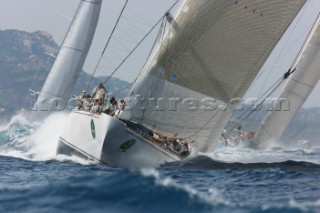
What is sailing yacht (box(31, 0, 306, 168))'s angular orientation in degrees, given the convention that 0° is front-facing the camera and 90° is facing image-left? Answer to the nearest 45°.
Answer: approximately 0°
